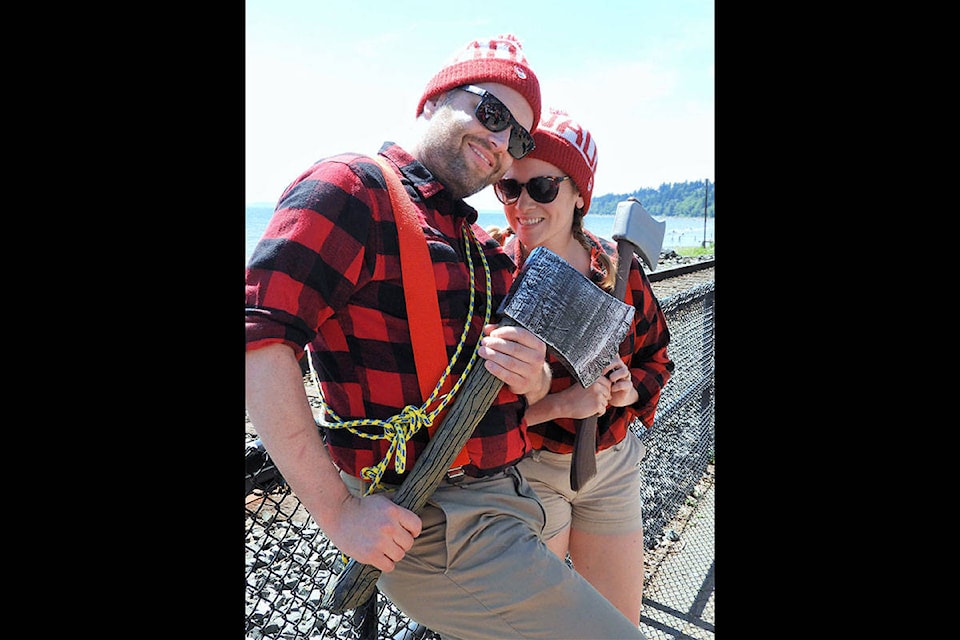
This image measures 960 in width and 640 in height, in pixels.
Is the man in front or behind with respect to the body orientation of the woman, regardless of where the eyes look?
in front

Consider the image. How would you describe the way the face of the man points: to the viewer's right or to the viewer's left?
to the viewer's right

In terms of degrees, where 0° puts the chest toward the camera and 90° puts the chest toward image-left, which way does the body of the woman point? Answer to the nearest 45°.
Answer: approximately 45°

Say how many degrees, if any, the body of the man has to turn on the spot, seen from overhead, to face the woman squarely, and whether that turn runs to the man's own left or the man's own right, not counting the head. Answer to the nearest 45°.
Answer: approximately 90° to the man's own left

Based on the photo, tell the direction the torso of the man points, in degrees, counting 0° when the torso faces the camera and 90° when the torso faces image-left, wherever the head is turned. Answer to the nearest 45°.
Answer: approximately 315°
